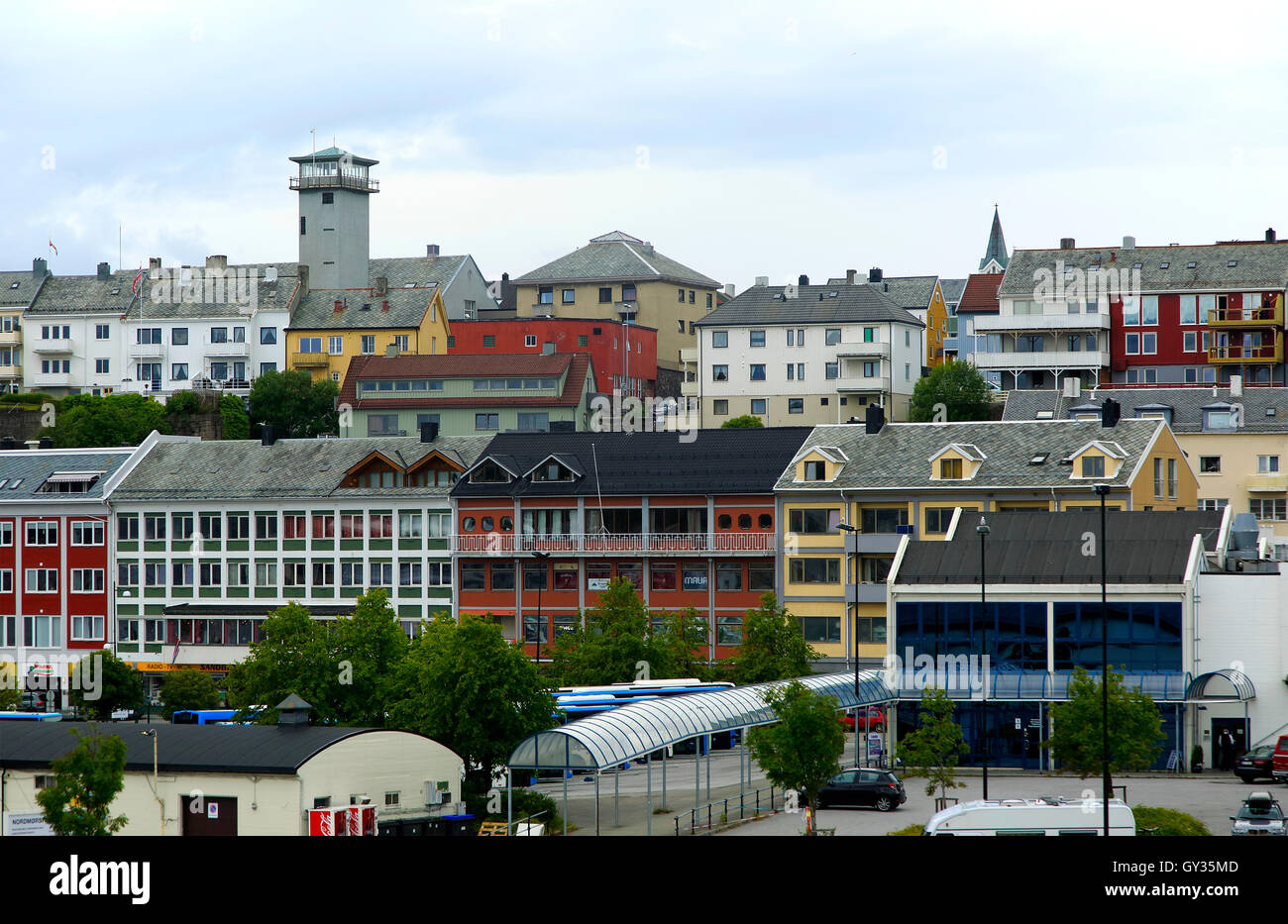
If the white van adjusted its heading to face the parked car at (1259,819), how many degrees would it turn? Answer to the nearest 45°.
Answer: approximately 135° to its right

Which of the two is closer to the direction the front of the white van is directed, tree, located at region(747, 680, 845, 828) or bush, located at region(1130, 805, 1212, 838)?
the tree

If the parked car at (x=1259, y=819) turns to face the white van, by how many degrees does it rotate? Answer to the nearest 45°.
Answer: approximately 45° to its right

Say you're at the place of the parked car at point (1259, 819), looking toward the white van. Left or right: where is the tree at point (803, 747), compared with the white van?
right

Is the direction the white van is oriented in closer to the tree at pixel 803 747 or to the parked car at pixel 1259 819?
the tree

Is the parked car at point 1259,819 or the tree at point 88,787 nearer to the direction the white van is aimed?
the tree

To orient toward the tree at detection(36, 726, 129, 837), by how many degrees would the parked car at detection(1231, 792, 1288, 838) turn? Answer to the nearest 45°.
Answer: approximately 90° to its right

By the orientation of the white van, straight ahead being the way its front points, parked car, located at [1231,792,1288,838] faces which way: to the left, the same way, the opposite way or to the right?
to the left

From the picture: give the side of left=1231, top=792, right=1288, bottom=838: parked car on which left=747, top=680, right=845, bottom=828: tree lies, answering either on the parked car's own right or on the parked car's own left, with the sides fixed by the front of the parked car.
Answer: on the parked car's own right

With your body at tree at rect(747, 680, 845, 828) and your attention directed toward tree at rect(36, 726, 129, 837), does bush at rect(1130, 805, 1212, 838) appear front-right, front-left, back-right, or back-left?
back-left

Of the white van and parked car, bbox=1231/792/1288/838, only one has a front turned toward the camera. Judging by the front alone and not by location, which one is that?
the parked car

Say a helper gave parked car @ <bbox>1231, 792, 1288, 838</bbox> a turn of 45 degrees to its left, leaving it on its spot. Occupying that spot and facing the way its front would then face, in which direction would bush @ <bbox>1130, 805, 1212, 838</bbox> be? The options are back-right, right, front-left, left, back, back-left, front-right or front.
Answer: right

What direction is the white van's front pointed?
to the viewer's left

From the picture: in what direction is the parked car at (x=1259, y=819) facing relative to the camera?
toward the camera

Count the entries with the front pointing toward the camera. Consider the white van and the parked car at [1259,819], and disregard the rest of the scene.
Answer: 1

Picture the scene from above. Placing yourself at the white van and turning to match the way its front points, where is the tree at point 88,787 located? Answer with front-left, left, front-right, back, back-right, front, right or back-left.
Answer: front

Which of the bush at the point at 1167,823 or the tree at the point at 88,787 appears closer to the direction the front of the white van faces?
the tree

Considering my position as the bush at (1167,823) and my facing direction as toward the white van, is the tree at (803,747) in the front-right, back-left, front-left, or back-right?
front-right
